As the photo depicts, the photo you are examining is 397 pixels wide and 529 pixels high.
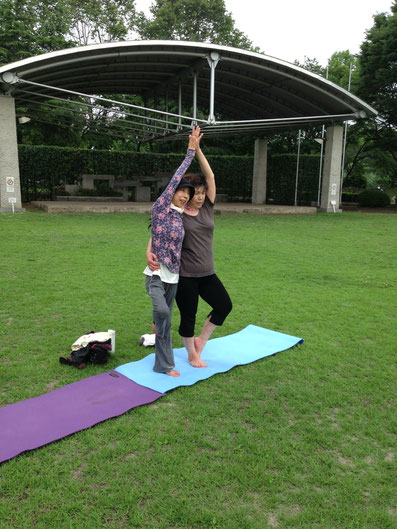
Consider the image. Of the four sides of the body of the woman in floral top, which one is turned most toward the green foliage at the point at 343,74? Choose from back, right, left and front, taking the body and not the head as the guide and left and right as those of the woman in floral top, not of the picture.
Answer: left

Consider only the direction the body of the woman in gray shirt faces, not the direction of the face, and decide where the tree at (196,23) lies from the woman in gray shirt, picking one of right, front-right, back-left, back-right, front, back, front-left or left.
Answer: back

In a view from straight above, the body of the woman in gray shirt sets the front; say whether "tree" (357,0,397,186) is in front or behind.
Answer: behind

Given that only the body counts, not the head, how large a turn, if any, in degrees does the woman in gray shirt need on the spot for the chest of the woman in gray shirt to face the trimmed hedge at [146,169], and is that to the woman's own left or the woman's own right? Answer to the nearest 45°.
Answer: approximately 180°

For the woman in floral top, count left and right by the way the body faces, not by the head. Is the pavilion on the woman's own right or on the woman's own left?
on the woman's own left

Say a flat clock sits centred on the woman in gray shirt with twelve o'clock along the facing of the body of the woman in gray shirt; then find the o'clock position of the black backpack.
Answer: The black backpack is roughly at 3 o'clock from the woman in gray shirt.

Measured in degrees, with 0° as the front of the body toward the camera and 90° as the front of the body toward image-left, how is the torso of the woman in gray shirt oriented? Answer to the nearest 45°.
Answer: approximately 0°

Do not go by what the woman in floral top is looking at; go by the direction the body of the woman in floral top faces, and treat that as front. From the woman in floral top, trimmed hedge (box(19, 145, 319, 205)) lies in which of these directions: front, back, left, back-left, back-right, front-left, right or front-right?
back-left

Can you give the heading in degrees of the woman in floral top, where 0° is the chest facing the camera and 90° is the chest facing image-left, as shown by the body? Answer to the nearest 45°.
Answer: approximately 315°
